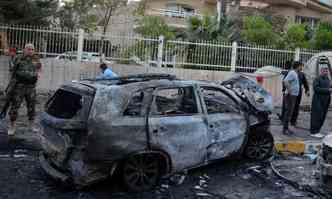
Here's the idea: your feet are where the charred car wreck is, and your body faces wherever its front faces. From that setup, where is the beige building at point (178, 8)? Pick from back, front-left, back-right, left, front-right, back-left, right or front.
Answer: front-left

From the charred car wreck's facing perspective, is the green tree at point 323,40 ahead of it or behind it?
ahead

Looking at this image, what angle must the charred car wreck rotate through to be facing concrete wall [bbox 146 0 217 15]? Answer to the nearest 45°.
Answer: approximately 45° to its left

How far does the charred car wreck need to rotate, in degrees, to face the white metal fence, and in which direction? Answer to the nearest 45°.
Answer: approximately 45° to its left

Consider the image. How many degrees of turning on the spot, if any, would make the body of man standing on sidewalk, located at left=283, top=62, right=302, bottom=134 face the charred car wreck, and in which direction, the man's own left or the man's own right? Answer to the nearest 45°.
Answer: approximately 90° to the man's own right

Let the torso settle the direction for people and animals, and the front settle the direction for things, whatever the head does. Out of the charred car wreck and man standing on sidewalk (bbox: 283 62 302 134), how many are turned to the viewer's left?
0

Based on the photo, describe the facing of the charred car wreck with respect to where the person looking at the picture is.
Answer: facing away from the viewer and to the right of the viewer
